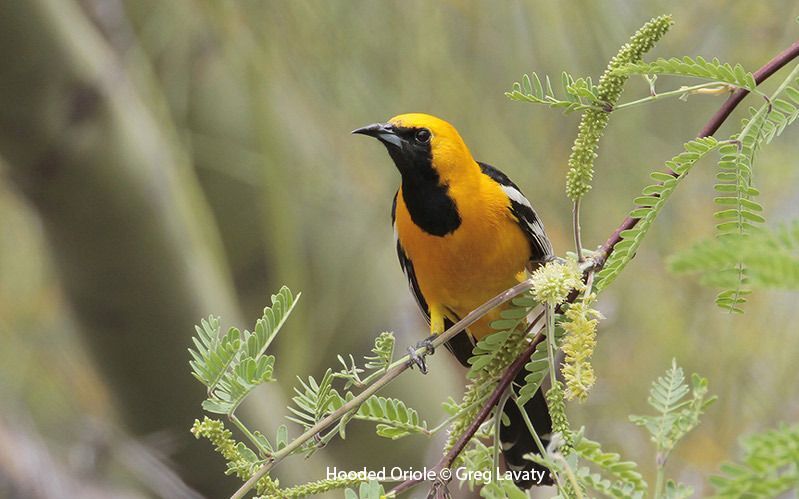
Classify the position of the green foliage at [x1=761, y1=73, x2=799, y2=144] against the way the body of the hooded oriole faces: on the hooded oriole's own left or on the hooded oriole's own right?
on the hooded oriole's own left

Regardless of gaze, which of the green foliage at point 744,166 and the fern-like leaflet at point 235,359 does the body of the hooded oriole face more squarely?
the fern-like leaflet

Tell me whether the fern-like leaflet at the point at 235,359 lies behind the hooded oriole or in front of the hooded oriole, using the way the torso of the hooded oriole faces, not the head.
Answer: in front

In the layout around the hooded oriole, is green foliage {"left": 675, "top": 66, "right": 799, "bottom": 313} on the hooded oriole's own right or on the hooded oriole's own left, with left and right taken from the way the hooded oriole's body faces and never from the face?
on the hooded oriole's own left

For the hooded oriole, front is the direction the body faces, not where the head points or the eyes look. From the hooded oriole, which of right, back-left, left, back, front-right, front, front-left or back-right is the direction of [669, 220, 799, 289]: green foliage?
front-left

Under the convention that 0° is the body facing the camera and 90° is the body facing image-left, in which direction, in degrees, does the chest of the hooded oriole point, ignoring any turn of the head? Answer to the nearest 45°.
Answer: approximately 45°
